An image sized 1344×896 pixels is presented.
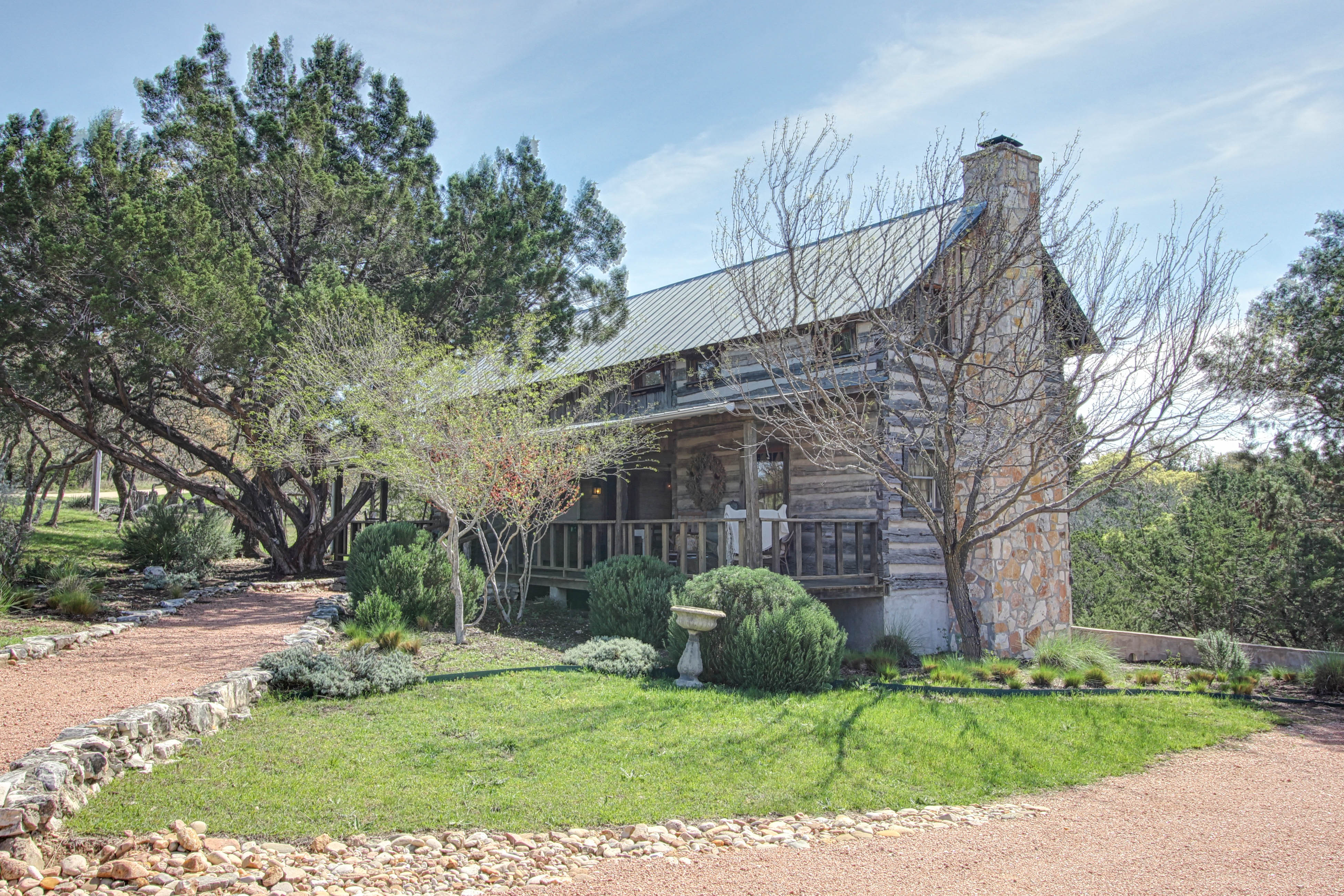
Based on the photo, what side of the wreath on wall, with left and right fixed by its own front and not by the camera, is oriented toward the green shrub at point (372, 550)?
front

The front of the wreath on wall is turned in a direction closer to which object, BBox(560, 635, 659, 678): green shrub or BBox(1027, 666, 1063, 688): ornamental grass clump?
the green shrub

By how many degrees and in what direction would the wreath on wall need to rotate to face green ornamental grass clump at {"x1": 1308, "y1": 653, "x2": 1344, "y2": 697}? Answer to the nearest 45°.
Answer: approximately 90° to its left

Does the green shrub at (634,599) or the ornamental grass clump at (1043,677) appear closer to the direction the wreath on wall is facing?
the green shrub

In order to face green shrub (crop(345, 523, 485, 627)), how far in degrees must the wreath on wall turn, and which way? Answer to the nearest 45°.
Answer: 0° — it already faces it

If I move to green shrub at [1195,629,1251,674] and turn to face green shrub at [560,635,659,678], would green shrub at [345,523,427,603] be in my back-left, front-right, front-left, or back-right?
front-right

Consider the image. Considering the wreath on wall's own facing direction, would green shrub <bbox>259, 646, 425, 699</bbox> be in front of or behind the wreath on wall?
in front

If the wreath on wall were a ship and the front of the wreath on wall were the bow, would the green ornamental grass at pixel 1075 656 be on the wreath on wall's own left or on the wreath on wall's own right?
on the wreath on wall's own left

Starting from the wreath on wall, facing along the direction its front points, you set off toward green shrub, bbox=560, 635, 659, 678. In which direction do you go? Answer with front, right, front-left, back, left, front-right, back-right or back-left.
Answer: front-left

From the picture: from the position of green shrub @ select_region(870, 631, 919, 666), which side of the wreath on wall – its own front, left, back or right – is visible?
left

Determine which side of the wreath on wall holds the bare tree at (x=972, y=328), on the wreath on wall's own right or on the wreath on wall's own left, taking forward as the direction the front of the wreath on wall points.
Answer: on the wreath on wall's own left

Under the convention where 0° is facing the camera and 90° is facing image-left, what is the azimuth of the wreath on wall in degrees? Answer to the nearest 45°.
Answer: approximately 45°

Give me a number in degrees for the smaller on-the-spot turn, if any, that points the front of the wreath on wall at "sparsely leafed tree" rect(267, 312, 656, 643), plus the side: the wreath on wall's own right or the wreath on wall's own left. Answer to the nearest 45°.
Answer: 0° — it already faces it

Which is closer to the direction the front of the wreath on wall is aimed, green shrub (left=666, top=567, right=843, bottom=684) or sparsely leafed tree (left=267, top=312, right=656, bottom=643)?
the sparsely leafed tree

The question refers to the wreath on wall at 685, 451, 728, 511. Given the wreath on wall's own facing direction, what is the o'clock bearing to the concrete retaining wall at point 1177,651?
The concrete retaining wall is roughly at 8 o'clock from the wreath on wall.

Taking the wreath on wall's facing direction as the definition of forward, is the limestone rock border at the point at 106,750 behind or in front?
in front

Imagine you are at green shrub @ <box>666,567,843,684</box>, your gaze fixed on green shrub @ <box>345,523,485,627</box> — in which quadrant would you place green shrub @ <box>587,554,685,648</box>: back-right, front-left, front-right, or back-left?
front-right

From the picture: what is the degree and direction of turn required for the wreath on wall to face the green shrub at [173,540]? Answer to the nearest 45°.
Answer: approximately 45° to its right
